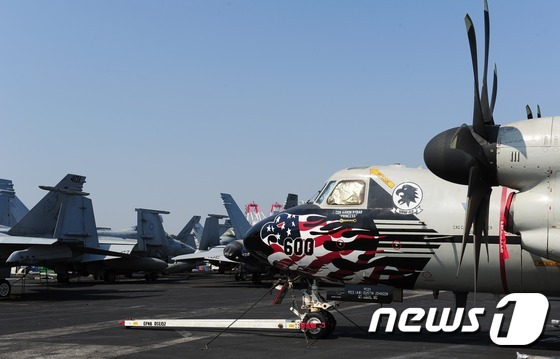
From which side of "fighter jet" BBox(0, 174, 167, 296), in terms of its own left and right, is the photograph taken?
left

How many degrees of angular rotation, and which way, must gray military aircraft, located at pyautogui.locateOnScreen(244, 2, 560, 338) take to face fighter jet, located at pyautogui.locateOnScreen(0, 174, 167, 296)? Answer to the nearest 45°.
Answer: approximately 45° to its right

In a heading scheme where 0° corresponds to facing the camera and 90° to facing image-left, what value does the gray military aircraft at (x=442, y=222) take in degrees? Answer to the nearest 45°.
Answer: approximately 90°

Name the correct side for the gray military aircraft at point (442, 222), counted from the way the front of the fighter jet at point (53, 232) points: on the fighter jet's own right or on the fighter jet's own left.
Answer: on the fighter jet's own left
